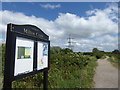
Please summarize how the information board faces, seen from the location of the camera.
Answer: facing the viewer and to the right of the viewer
